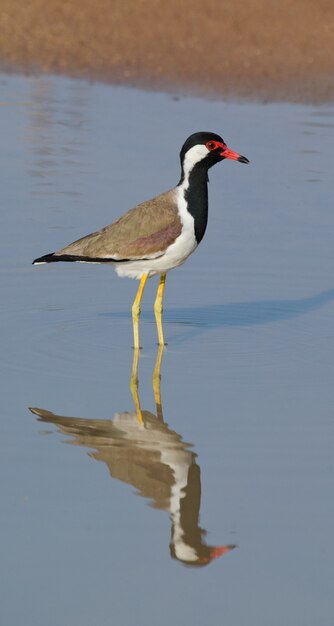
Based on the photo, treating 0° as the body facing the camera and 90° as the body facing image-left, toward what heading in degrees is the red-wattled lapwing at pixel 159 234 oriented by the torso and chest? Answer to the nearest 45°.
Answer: approximately 270°
